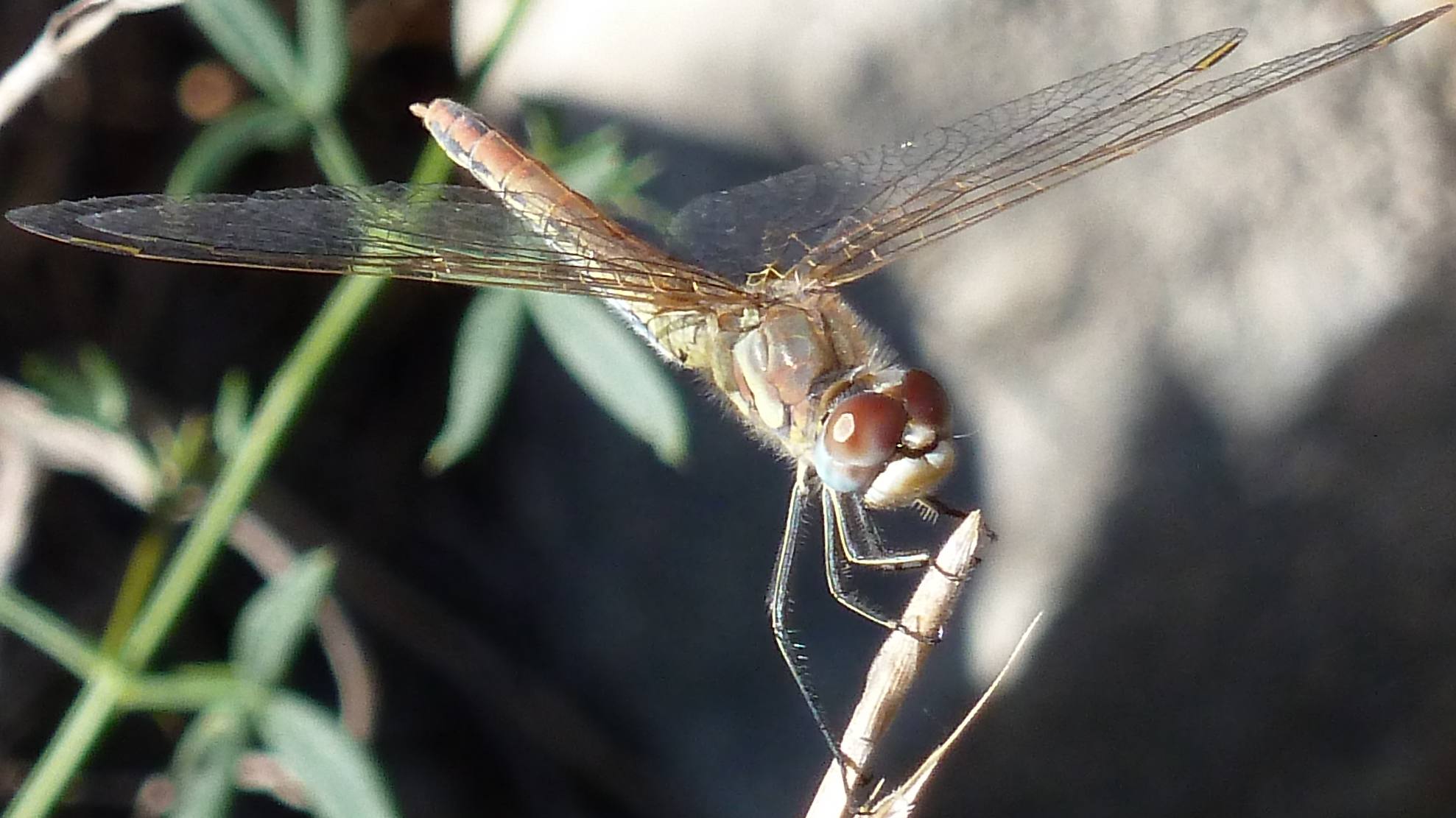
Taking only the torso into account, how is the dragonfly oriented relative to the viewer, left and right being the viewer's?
facing the viewer and to the right of the viewer
